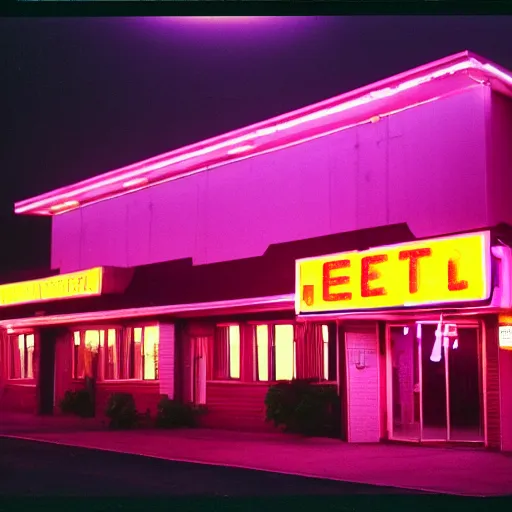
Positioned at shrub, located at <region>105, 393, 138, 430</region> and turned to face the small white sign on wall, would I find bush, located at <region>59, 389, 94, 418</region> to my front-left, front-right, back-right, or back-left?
back-left

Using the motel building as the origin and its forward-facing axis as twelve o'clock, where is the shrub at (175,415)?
The shrub is roughly at 3 o'clock from the motel building.

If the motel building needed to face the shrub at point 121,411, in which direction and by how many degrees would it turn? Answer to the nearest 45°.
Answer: approximately 90° to its right

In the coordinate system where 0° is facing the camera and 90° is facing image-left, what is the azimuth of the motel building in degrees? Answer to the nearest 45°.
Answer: approximately 45°

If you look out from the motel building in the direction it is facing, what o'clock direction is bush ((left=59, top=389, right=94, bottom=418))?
The bush is roughly at 3 o'clock from the motel building.
